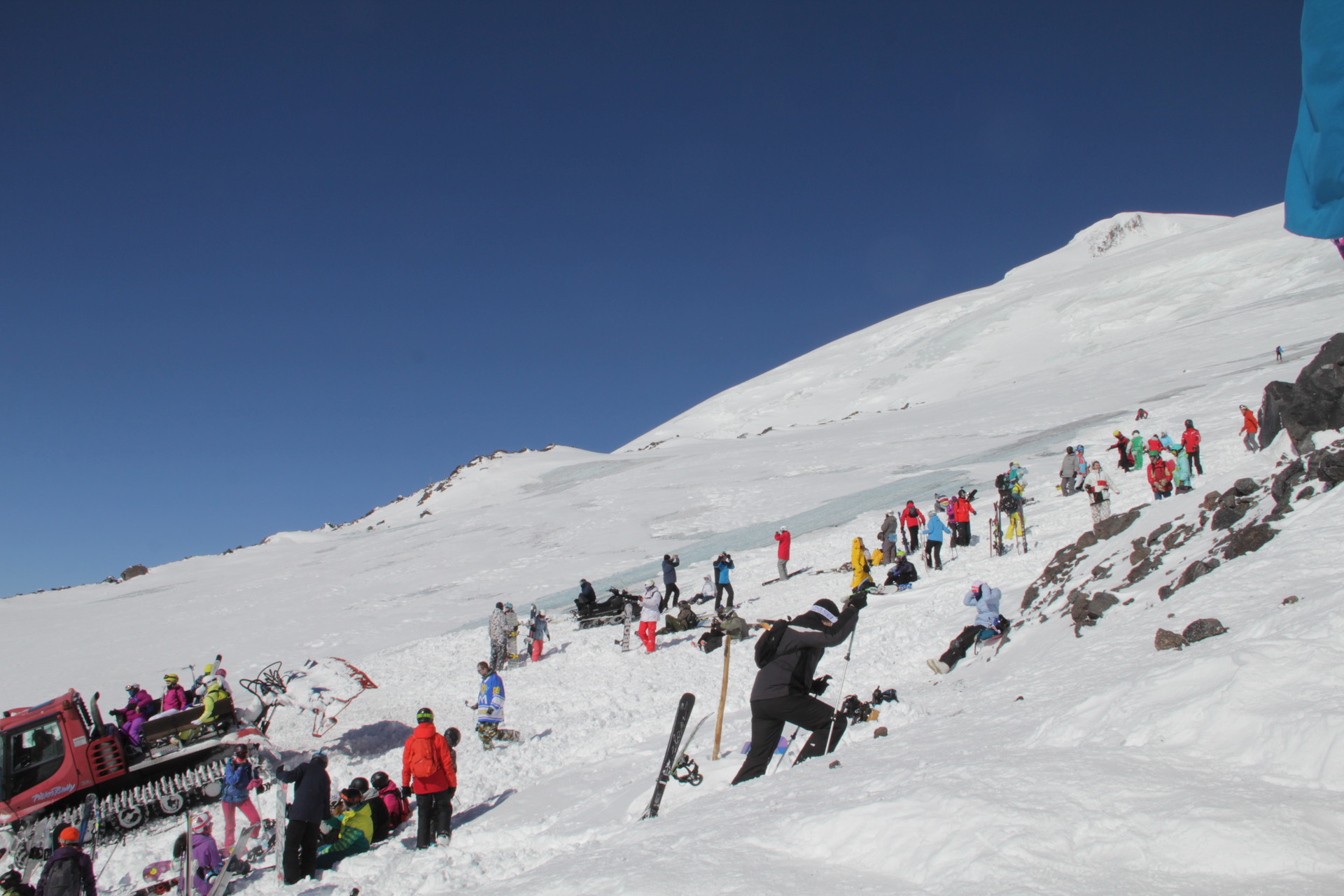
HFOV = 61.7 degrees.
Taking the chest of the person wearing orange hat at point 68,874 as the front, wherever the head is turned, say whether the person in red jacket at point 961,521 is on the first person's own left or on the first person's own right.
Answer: on the first person's own right

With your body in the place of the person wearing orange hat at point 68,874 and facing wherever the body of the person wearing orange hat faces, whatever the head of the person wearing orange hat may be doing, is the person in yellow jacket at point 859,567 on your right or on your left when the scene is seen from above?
on your right

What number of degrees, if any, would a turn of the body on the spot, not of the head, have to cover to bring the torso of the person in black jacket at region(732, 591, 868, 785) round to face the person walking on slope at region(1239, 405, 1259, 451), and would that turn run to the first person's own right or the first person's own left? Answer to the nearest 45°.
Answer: approximately 45° to the first person's own left

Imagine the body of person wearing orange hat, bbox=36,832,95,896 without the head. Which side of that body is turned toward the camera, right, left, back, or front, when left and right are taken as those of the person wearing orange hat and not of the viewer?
back

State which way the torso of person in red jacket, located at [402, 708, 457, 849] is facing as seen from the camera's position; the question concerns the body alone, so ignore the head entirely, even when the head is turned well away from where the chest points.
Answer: away from the camera

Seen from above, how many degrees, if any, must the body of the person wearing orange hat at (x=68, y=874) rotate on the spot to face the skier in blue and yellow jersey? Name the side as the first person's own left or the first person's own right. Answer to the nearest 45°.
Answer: approximately 45° to the first person's own right

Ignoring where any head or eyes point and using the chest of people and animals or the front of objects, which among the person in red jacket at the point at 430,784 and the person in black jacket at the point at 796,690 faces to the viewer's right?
the person in black jacket

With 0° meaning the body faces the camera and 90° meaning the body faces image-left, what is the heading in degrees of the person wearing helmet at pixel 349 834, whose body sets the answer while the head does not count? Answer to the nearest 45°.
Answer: approximately 90°

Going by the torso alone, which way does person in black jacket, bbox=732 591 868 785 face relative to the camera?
to the viewer's right

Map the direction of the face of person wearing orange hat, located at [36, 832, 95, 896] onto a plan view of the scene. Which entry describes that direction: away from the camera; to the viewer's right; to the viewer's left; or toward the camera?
away from the camera
